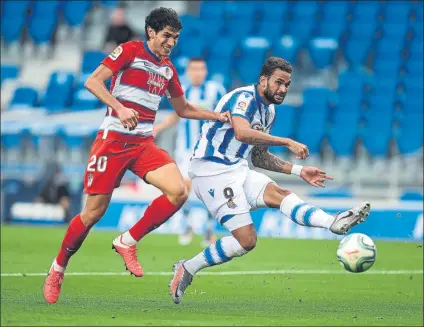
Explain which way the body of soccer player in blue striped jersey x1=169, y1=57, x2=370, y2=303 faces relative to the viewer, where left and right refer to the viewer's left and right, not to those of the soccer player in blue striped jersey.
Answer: facing the viewer and to the right of the viewer

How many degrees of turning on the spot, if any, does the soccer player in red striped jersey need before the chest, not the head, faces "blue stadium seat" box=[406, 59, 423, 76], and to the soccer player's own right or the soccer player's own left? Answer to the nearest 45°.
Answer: approximately 90° to the soccer player's own left

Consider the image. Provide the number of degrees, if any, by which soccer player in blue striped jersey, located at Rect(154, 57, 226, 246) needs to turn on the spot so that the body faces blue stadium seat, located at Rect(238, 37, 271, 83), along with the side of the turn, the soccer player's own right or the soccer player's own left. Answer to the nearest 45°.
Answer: approximately 180°

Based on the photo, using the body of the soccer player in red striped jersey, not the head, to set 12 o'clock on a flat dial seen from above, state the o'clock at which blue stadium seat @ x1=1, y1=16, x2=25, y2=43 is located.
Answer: The blue stadium seat is roughly at 7 o'clock from the soccer player in red striped jersey.

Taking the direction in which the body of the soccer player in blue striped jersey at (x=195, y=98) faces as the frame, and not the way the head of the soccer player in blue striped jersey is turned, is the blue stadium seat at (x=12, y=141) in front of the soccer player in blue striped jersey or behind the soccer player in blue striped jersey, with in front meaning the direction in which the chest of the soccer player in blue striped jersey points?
behind

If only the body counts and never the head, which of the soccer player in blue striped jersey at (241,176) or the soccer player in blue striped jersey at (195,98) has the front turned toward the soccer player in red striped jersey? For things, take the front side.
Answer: the soccer player in blue striped jersey at (195,98)

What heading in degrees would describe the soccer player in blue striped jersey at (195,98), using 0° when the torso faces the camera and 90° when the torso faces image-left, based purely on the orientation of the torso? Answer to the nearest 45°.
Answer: approximately 0°

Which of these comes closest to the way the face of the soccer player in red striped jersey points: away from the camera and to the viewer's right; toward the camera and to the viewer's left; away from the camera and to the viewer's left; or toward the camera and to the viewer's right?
toward the camera and to the viewer's right

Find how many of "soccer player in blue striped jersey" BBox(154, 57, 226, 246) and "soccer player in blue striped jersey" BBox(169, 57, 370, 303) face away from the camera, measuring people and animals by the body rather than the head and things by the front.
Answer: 0

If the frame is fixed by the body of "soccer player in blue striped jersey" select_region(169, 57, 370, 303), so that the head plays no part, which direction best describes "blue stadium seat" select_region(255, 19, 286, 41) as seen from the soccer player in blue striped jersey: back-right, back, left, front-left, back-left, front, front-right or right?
back-left

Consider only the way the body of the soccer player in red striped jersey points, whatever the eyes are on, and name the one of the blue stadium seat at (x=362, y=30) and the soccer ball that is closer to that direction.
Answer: the soccer ball
